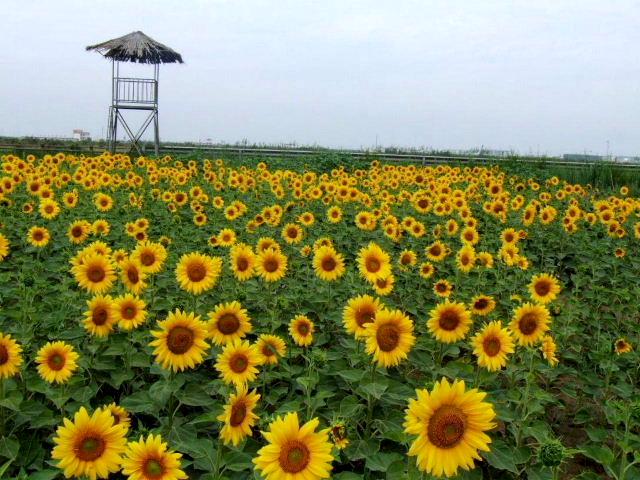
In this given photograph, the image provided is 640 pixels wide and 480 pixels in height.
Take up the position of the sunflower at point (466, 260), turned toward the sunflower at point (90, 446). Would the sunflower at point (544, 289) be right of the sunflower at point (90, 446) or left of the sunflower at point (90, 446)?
left

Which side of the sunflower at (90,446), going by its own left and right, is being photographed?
front

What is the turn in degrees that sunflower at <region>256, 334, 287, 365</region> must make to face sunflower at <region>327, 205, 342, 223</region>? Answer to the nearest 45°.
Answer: approximately 180°

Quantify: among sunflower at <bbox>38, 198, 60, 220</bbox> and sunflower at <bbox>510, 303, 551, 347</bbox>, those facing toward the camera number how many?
2

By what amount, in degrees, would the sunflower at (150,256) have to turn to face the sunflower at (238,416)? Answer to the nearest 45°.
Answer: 0° — it already faces it

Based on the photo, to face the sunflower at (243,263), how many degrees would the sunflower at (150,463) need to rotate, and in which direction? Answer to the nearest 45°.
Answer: approximately 180°

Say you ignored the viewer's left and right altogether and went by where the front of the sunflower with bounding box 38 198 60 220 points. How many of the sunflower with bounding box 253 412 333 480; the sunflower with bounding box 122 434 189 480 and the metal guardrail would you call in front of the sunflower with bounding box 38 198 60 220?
2

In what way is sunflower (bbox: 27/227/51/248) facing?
toward the camera

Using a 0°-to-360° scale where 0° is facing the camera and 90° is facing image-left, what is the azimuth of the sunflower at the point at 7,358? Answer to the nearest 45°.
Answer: approximately 0°

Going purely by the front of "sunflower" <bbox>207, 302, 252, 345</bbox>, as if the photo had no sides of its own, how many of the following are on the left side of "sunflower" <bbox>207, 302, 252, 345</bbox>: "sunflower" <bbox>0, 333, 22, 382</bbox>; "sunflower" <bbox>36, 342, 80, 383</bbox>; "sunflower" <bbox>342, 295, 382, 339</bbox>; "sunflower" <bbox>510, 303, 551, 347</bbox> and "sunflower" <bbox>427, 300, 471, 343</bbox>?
3

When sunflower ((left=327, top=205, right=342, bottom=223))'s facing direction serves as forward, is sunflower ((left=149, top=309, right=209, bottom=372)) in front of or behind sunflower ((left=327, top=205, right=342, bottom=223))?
in front

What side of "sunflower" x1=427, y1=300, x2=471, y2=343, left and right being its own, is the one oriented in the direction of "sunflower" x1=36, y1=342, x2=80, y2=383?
right

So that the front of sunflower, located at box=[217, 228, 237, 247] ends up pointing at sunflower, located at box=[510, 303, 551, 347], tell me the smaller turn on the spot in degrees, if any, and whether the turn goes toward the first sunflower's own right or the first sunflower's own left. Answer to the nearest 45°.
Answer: approximately 45° to the first sunflower's own left

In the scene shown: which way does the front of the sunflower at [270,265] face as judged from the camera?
facing the viewer
